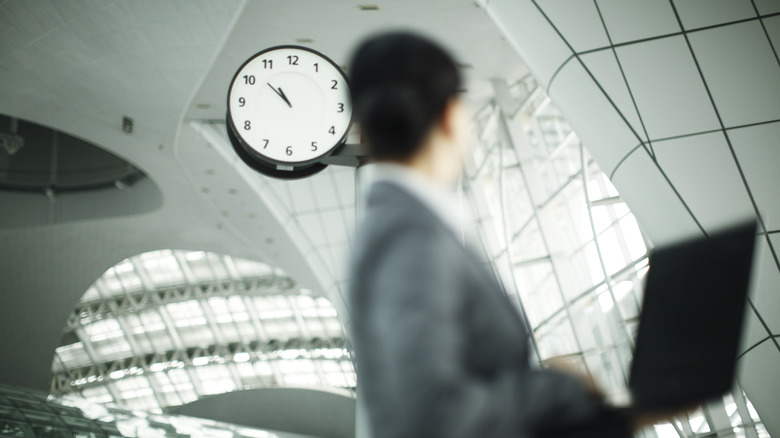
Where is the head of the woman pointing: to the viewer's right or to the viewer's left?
to the viewer's right

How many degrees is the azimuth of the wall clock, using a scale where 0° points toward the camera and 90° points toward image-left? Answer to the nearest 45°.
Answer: approximately 0°

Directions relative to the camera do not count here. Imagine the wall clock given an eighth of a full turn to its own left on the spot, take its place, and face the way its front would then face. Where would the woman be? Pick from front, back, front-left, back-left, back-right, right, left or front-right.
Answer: front-right

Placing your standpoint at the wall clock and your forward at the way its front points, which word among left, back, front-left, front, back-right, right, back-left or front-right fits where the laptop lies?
front
